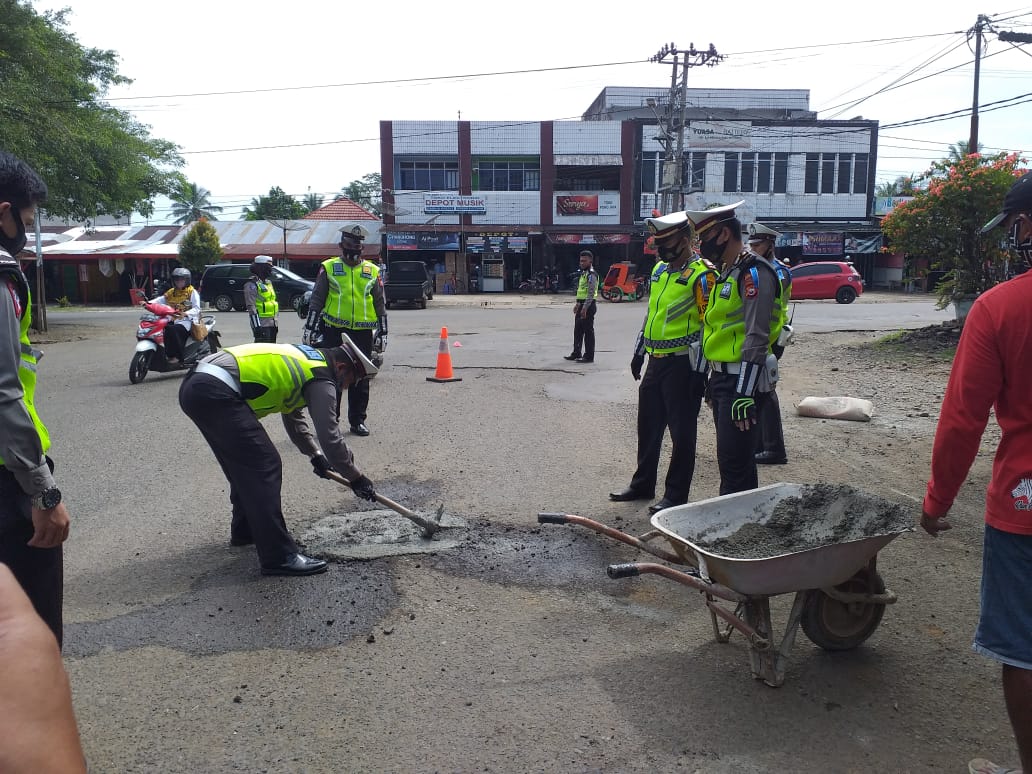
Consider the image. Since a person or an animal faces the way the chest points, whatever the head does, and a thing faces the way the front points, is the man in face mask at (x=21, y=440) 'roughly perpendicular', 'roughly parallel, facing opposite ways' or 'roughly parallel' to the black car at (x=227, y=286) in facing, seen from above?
roughly parallel

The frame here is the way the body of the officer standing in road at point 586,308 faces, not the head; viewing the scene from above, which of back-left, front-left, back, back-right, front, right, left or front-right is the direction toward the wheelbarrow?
left

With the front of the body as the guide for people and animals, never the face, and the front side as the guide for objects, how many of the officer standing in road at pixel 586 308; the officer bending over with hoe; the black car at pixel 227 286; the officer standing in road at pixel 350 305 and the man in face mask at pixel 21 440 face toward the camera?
1

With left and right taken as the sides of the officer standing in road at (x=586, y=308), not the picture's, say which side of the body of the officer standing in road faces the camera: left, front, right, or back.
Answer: left

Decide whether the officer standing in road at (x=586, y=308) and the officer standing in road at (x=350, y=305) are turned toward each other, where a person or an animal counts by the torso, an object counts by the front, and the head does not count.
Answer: no

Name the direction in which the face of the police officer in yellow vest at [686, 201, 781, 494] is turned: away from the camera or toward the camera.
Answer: toward the camera

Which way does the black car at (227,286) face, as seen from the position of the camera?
facing to the right of the viewer

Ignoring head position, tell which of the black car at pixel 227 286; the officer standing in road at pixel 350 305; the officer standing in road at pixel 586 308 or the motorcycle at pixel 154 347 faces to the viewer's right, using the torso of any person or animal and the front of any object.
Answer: the black car

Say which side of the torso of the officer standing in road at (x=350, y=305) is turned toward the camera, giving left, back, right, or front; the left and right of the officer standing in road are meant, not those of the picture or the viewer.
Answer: front

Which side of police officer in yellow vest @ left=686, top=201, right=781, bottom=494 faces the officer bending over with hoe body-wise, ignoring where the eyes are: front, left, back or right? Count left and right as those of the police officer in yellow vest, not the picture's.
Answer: front

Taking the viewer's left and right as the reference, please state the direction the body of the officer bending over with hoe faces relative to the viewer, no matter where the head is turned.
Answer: facing to the right of the viewer

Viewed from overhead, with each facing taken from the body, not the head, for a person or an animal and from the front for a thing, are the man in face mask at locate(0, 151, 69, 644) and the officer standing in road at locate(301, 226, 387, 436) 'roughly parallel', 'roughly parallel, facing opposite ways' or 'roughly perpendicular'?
roughly perpendicular

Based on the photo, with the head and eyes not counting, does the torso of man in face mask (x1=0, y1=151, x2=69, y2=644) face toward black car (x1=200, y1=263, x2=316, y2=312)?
no

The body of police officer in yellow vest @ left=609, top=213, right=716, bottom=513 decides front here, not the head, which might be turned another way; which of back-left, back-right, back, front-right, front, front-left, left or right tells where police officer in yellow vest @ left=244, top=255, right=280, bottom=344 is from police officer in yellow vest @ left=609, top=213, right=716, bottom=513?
right

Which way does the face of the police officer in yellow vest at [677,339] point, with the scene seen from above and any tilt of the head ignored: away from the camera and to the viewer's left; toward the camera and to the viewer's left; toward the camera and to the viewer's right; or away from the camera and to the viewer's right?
toward the camera and to the viewer's left

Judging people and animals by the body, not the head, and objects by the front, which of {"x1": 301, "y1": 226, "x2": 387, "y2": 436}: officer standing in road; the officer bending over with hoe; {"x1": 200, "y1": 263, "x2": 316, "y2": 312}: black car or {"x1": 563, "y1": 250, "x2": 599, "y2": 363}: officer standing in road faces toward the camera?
{"x1": 301, "y1": 226, "x2": 387, "y2": 436}: officer standing in road

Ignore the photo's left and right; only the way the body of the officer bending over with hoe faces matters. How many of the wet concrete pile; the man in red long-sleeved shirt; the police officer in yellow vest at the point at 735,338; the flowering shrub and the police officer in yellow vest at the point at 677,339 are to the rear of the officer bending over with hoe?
0

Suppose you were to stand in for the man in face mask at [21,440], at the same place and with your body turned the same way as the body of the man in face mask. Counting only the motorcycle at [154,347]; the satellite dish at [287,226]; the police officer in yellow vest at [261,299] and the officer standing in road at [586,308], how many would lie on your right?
0

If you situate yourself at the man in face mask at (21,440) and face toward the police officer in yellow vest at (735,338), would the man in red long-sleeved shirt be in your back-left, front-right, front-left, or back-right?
front-right

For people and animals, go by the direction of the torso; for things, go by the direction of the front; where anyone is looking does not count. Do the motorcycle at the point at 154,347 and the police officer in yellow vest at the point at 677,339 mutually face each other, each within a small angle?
no

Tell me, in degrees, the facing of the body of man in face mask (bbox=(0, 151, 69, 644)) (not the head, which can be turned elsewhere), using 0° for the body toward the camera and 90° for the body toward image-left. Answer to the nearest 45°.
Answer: approximately 270°
